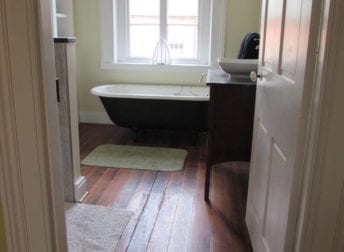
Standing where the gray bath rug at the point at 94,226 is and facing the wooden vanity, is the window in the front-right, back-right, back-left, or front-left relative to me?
front-left

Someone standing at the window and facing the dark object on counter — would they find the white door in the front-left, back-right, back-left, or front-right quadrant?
front-right

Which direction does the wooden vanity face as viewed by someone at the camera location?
facing to the left of the viewer

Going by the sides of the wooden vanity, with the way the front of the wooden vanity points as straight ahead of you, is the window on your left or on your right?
on your right

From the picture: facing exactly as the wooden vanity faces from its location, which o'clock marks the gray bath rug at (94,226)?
The gray bath rug is roughly at 11 o'clock from the wooden vanity.

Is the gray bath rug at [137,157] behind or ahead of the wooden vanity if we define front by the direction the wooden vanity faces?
ahead
